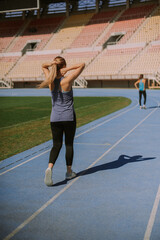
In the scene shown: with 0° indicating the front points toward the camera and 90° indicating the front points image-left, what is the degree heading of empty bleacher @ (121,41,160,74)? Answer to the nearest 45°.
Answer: approximately 45°

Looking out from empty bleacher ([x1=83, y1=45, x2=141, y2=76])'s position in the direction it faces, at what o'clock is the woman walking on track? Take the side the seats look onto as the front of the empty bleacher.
The woman walking on track is roughly at 12 o'clock from the empty bleacher.

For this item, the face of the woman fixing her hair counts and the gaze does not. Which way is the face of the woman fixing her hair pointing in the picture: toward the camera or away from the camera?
away from the camera

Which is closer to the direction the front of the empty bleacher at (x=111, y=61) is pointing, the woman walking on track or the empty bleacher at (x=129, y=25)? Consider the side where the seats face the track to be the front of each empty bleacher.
the woman walking on track

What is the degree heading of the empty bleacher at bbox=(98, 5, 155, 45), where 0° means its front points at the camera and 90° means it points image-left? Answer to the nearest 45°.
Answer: approximately 45°
